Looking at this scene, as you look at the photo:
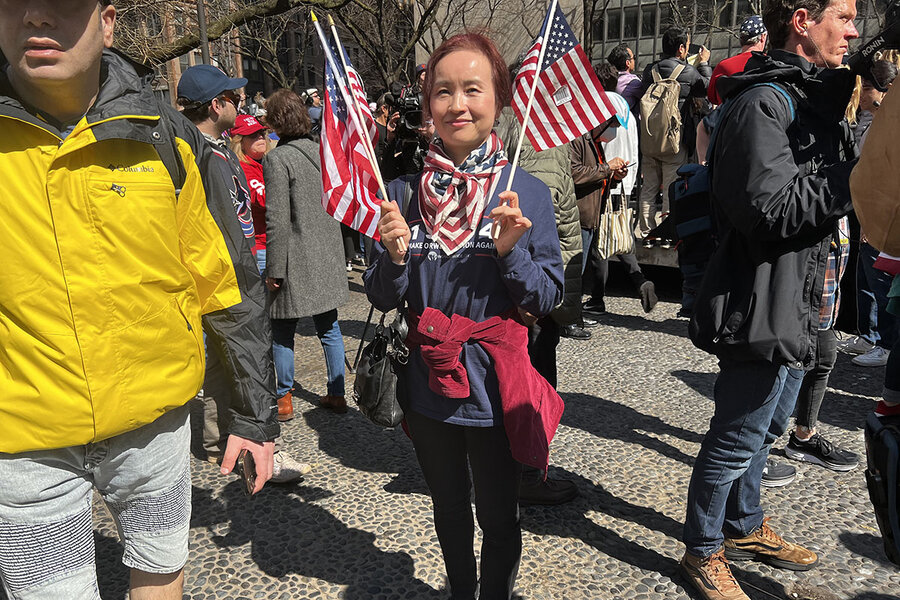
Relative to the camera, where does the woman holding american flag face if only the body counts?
toward the camera

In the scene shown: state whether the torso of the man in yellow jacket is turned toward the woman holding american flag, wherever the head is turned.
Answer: no

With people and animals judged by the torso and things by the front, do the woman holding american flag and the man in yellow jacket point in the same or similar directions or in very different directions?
same or similar directions

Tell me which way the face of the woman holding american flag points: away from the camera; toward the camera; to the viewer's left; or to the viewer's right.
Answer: toward the camera

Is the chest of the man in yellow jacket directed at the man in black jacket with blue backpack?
no

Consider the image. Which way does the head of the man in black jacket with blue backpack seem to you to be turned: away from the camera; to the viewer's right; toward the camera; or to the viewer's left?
to the viewer's right

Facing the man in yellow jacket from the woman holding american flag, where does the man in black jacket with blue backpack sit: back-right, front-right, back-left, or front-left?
back-left

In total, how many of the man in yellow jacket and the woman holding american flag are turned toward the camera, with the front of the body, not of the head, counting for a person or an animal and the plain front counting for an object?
2

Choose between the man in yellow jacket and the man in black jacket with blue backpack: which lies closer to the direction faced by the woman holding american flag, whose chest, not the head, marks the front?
the man in yellow jacket

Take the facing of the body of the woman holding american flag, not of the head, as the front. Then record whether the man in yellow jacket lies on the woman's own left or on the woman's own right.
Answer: on the woman's own right

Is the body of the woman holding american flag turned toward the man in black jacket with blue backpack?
no
